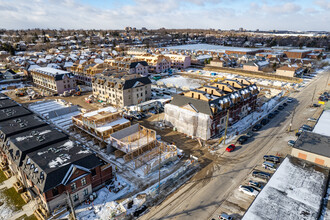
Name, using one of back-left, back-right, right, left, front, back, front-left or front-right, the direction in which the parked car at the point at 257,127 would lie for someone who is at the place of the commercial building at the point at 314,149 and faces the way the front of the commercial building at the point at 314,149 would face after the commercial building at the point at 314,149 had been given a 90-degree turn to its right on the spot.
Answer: front

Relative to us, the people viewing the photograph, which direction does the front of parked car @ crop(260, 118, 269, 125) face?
facing the viewer and to the left of the viewer

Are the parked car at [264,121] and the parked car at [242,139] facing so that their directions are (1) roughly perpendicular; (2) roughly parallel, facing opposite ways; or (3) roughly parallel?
roughly parallel

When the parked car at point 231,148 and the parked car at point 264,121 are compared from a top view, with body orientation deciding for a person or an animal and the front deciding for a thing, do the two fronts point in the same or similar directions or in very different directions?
same or similar directions

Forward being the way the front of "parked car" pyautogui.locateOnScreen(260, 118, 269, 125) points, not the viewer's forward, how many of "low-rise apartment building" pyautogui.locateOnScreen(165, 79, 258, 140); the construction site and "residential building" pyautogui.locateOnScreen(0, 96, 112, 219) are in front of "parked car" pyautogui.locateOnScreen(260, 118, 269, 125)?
3

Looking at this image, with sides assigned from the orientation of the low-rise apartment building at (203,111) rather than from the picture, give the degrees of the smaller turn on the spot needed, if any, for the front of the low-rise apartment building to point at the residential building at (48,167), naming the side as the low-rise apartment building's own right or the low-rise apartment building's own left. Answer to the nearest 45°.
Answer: approximately 90° to the low-rise apartment building's own right

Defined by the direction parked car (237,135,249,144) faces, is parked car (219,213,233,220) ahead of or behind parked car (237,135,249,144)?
ahead

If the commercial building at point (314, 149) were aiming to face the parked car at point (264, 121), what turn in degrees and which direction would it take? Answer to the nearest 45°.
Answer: approximately 90° to its right

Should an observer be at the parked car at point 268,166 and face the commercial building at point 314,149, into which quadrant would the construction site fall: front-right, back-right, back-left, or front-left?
back-left

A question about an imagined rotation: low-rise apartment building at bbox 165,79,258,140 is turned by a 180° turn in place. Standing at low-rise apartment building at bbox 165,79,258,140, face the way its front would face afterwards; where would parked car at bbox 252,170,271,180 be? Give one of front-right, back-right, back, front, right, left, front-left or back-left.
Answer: back

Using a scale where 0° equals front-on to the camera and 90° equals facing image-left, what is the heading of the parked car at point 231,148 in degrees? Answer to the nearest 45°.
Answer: approximately 45°

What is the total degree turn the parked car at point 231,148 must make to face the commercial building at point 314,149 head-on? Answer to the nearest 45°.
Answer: approximately 135° to its left
